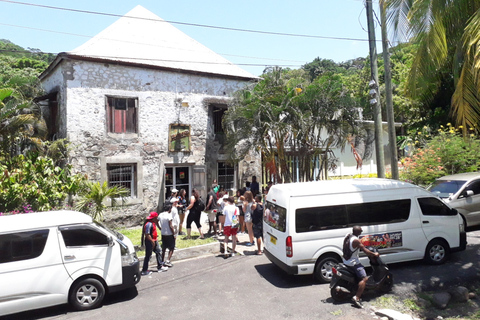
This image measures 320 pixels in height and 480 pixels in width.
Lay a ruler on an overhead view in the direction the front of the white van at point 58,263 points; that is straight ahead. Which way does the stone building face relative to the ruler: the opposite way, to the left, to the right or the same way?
to the right

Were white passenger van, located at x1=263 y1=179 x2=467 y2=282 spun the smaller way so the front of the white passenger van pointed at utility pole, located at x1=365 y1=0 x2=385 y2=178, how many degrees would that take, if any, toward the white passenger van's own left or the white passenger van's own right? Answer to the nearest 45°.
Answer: approximately 45° to the white passenger van's own left

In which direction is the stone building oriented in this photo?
toward the camera

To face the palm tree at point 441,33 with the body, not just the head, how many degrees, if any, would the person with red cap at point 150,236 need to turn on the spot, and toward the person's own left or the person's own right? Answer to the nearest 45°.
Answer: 0° — they already face it

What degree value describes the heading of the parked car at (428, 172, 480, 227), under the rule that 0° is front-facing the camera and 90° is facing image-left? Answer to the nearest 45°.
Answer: approximately 45°

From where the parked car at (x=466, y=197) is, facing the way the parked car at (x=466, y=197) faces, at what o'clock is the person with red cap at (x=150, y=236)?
The person with red cap is roughly at 12 o'clock from the parked car.

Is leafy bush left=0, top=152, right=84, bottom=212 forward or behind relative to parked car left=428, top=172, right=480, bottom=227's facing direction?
forward

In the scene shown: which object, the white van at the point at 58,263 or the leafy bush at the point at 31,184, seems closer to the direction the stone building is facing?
the white van

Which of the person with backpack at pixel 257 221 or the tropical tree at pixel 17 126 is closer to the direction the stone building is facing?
the person with backpack

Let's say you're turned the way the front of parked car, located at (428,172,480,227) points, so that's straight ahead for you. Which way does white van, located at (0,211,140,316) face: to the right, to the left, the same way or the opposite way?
the opposite way

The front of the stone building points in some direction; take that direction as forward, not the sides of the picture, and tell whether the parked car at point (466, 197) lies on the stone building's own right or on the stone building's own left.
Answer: on the stone building's own left

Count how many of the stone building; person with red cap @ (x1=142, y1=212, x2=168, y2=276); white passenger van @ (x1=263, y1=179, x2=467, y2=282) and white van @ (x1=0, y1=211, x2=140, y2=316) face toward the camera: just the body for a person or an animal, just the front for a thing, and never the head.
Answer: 1

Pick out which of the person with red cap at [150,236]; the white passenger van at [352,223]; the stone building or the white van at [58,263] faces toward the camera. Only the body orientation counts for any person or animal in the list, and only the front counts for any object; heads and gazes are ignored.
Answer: the stone building

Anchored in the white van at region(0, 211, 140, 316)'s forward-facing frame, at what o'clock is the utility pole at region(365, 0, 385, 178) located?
The utility pole is roughly at 12 o'clock from the white van.
